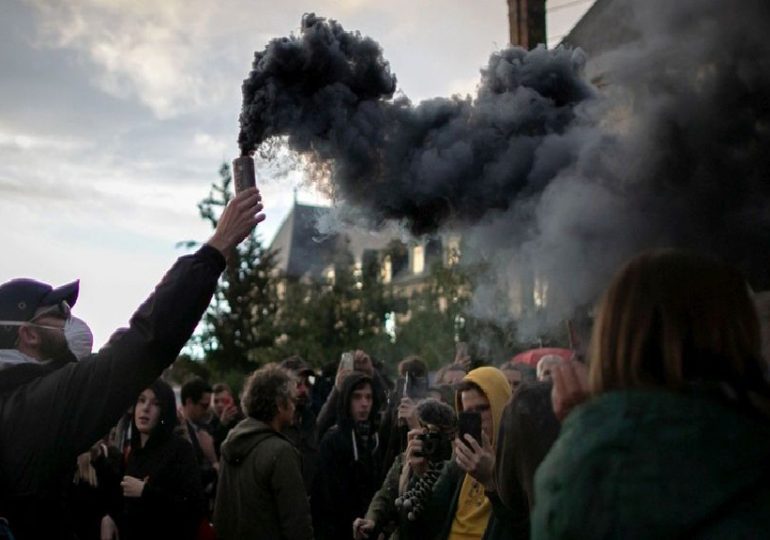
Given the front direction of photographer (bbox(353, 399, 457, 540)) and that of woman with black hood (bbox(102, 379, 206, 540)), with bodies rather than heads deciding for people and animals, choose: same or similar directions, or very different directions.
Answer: same or similar directions

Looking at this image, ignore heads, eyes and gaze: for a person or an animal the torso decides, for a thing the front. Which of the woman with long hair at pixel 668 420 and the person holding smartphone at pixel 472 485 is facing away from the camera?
the woman with long hair

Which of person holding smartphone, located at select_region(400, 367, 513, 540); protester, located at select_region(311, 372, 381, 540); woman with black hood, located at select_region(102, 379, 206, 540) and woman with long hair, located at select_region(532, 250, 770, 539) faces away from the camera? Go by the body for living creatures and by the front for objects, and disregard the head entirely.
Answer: woman with long hair, located at select_region(532, 250, 770, 539)

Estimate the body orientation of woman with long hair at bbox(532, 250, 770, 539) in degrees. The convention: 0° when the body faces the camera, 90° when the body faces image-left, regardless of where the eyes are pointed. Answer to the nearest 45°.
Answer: approximately 180°

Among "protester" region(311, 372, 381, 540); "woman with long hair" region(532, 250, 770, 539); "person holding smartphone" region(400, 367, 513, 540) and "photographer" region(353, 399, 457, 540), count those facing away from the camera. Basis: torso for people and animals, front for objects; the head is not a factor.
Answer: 1

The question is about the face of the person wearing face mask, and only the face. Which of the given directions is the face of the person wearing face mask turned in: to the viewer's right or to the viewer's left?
to the viewer's right

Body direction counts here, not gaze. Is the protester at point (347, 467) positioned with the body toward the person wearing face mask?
no

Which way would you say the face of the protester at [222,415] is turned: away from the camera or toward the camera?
toward the camera

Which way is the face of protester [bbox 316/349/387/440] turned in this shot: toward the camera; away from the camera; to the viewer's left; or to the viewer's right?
toward the camera

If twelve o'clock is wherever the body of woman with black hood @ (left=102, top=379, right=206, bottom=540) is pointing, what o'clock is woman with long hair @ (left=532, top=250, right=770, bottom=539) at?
woman with long hair @ (left=532, top=250, right=770, bottom=539) is roughly at 10 o'clock from woman with black hood @ (left=102, top=379, right=206, bottom=540).

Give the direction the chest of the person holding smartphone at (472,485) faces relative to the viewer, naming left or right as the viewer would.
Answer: facing the viewer and to the left of the viewer

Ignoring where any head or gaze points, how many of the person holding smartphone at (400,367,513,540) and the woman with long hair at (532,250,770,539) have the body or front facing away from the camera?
1

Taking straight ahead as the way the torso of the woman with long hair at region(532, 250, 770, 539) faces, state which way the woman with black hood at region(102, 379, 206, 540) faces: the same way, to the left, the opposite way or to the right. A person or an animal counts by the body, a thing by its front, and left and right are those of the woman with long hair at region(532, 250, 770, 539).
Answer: the opposite way

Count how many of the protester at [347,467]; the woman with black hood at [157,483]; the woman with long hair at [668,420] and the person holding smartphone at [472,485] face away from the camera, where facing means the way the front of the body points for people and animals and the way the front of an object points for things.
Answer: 1

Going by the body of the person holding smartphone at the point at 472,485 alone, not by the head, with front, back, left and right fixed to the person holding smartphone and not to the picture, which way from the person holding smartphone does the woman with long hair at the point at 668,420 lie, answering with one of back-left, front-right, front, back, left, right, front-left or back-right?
front-left
